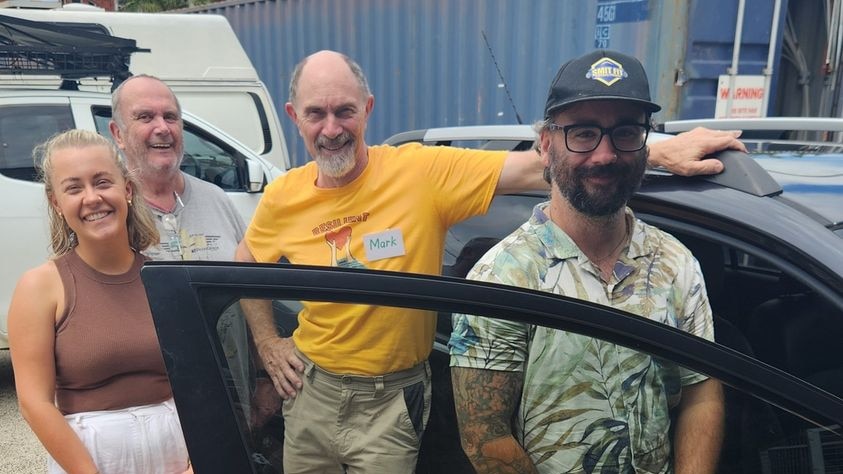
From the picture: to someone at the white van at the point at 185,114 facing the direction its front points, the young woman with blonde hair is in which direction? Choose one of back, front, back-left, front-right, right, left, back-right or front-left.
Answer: right

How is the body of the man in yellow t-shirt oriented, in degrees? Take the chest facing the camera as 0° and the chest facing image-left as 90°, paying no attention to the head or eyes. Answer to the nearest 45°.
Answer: approximately 0°

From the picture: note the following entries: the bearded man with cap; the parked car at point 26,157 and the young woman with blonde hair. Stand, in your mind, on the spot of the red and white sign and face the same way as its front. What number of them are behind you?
0

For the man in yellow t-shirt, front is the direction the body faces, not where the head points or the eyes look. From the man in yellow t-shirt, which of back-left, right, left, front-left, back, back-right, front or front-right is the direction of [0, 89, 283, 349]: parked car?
back-right

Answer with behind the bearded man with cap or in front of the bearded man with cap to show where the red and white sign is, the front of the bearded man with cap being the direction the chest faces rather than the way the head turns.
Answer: behind

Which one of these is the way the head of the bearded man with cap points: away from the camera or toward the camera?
toward the camera

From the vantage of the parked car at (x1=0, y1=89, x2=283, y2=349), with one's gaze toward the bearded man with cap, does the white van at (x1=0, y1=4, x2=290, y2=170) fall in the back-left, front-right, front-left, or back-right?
back-left

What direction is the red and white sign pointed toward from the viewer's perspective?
toward the camera

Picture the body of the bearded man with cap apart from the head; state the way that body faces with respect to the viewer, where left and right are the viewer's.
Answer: facing the viewer

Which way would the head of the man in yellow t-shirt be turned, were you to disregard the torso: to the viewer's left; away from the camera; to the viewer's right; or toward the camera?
toward the camera

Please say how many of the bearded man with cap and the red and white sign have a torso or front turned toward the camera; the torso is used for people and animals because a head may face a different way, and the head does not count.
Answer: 2

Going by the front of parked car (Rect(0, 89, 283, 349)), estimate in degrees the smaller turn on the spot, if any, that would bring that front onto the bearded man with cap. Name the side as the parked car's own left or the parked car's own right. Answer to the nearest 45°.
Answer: approximately 90° to the parked car's own right

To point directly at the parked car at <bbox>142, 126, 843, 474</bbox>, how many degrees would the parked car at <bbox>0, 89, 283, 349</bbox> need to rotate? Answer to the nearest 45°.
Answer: approximately 90° to its right

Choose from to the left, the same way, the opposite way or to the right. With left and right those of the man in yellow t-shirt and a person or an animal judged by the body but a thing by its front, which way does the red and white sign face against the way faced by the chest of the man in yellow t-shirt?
the same way

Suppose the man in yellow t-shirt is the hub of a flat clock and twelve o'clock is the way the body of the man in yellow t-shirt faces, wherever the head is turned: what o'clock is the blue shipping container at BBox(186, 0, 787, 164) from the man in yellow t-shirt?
The blue shipping container is roughly at 6 o'clock from the man in yellow t-shirt.

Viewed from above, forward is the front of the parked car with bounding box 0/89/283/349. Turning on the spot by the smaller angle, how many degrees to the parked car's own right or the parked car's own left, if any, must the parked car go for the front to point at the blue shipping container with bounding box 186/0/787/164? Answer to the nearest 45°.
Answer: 0° — it already faces it

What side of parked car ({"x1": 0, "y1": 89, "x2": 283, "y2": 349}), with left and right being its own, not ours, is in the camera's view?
right

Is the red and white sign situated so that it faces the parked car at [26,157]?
no

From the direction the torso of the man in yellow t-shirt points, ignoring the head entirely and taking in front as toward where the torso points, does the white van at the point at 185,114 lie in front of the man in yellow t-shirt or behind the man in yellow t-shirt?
behind

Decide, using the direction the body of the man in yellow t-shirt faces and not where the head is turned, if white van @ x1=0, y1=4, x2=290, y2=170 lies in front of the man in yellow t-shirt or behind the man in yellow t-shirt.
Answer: behind

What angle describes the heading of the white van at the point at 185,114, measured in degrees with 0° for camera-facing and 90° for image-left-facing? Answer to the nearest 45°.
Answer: approximately 270°
